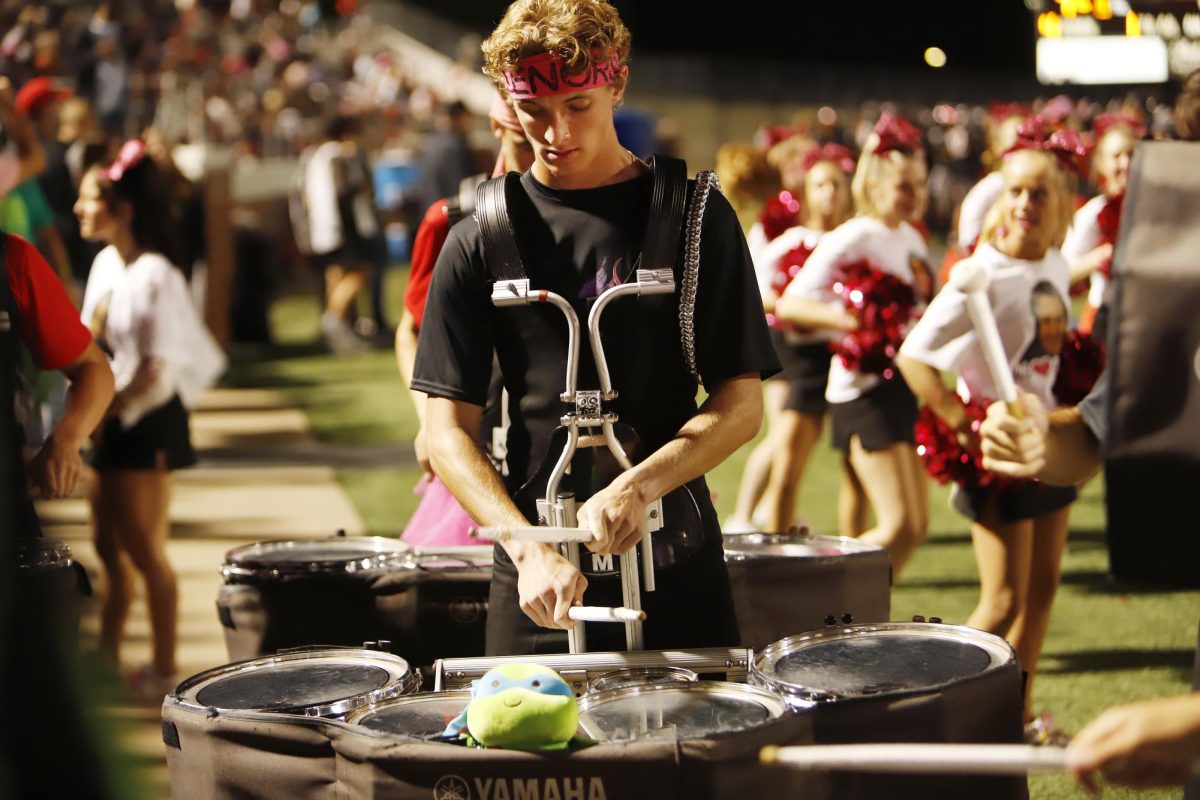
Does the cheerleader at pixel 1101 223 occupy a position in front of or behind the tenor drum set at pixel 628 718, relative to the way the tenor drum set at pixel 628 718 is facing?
behind

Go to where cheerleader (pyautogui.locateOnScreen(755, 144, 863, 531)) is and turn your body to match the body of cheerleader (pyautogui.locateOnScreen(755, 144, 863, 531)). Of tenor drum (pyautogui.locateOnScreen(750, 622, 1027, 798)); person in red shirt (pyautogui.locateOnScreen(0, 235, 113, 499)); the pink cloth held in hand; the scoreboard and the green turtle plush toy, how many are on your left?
1

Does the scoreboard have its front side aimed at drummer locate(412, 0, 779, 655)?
yes

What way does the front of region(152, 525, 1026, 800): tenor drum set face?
toward the camera

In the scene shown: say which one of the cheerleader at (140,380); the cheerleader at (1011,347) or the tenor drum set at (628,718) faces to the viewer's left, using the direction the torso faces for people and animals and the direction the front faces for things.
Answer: the cheerleader at (140,380)

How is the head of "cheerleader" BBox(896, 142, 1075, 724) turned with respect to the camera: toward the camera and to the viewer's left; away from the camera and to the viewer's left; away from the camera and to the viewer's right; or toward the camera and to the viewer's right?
toward the camera and to the viewer's left

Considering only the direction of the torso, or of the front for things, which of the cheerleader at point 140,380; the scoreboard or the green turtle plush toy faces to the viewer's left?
the cheerleader

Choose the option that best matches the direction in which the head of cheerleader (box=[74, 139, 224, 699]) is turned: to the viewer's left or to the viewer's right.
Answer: to the viewer's left

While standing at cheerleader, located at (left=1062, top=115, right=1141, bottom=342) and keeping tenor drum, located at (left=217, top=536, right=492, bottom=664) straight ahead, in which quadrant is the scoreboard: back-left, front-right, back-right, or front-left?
back-right

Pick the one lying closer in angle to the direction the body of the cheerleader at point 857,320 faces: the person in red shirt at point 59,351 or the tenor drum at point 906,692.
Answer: the tenor drum

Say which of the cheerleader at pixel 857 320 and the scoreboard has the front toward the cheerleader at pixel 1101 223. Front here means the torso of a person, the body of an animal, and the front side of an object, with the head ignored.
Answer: the scoreboard

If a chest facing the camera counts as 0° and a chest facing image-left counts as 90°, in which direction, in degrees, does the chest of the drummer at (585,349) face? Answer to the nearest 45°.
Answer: approximately 0°

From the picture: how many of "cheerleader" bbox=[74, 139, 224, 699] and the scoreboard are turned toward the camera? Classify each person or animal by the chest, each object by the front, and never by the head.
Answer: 1

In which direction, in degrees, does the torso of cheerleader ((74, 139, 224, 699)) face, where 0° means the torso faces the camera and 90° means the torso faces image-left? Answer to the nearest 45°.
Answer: approximately 90°
